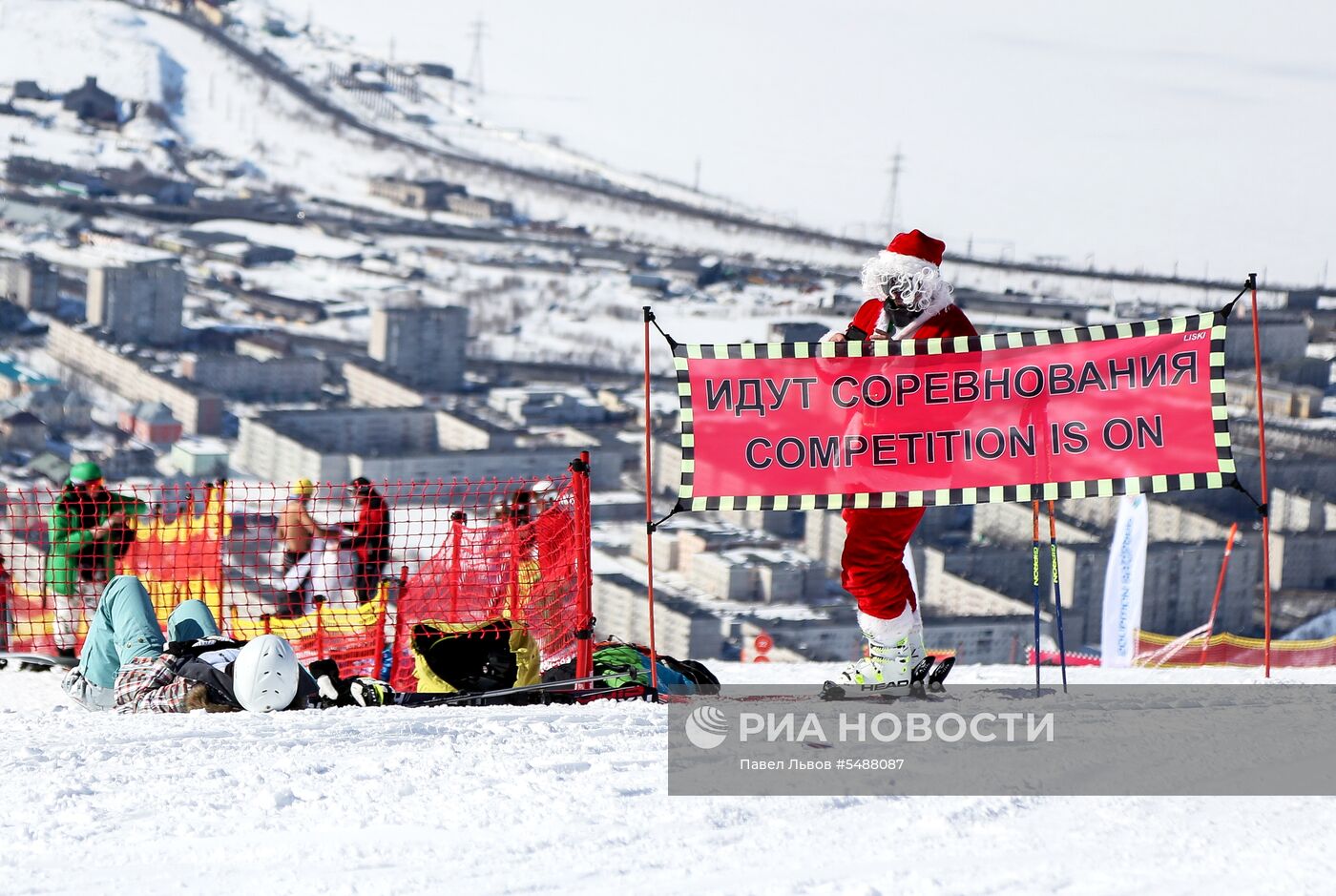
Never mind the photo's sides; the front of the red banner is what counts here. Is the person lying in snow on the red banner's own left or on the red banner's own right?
on the red banner's own right

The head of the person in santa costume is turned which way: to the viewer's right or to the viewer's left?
to the viewer's left

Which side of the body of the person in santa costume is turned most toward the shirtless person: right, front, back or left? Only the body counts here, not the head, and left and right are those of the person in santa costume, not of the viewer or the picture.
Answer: right

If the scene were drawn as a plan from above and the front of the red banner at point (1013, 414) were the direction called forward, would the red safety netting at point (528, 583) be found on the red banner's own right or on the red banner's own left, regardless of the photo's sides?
on the red banner's own right

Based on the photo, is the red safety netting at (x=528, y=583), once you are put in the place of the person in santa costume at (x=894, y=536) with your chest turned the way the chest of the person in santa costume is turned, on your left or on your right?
on your right

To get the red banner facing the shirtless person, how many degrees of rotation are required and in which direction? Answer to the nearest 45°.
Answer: approximately 135° to its right

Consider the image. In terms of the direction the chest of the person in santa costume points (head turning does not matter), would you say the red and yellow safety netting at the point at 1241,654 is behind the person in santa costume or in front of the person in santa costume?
behind
